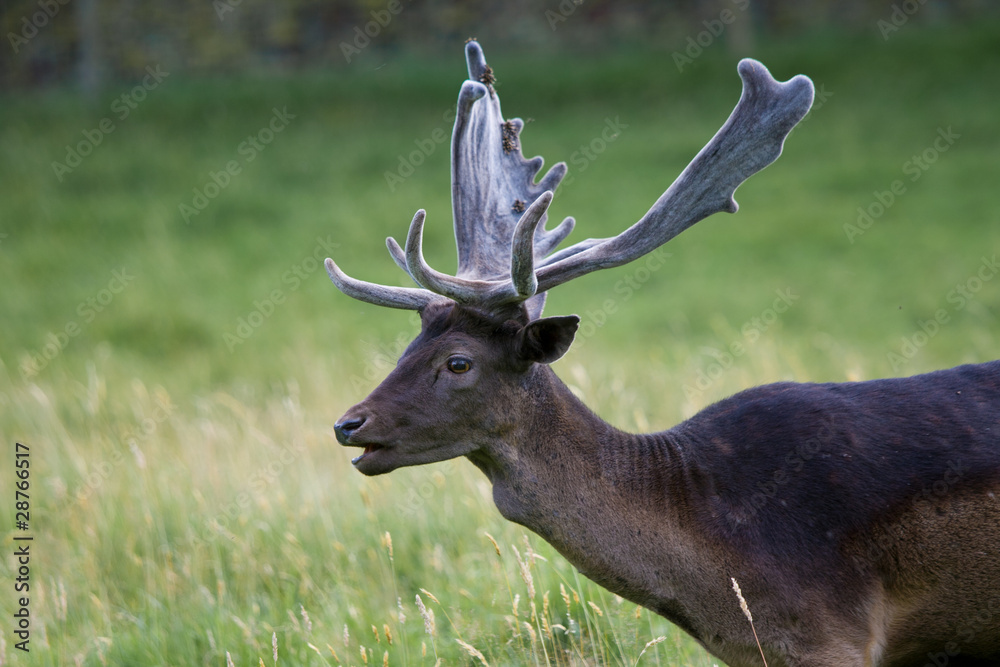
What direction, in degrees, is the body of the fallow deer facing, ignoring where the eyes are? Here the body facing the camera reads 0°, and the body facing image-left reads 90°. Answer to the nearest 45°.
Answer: approximately 90°
